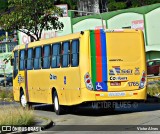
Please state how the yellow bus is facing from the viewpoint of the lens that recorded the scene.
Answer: facing away from the viewer and to the left of the viewer

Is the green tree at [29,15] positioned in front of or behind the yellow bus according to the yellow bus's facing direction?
in front
